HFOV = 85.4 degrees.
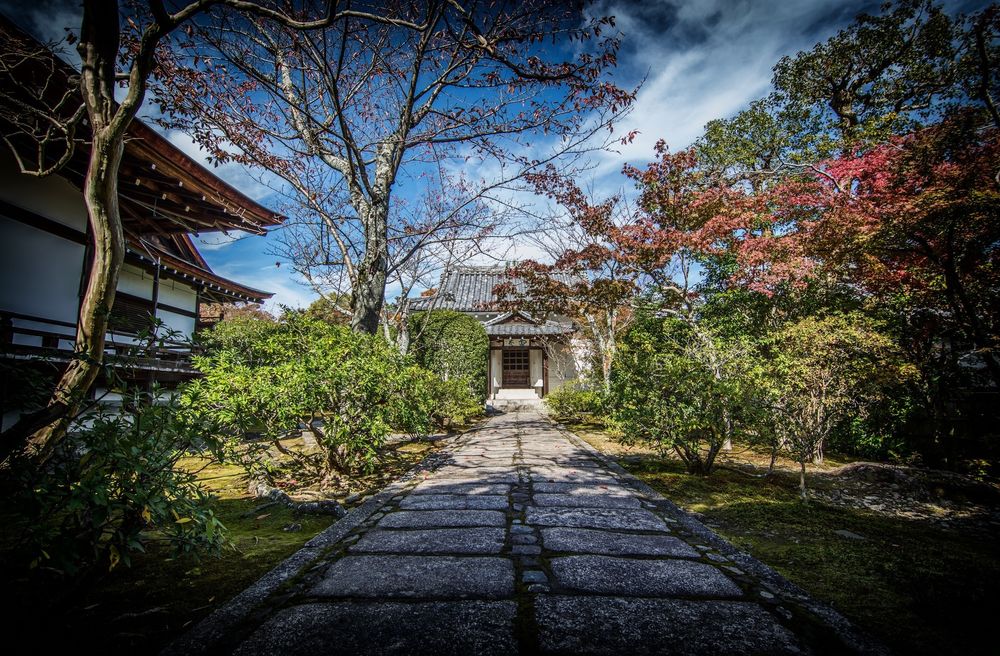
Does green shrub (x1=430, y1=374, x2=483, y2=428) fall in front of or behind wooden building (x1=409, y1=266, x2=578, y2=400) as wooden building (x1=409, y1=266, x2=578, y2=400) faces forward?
in front

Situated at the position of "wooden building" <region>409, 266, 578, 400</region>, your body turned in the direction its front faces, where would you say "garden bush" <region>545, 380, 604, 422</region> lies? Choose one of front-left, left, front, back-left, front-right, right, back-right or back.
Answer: front

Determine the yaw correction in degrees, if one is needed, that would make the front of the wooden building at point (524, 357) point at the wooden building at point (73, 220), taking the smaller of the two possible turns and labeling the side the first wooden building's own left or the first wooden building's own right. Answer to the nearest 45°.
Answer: approximately 45° to the first wooden building's own right

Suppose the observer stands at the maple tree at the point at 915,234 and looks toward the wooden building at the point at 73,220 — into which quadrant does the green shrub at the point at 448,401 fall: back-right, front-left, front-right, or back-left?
front-right

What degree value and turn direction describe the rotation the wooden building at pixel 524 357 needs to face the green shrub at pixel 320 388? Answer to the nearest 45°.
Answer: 0° — it already faces it

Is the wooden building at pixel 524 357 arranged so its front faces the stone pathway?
yes

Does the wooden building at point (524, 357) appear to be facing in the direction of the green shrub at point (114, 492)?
yes

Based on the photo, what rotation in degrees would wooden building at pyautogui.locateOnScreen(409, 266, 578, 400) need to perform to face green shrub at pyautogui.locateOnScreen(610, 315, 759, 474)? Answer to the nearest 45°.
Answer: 0° — it already faces it

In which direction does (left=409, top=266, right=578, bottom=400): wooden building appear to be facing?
toward the camera
